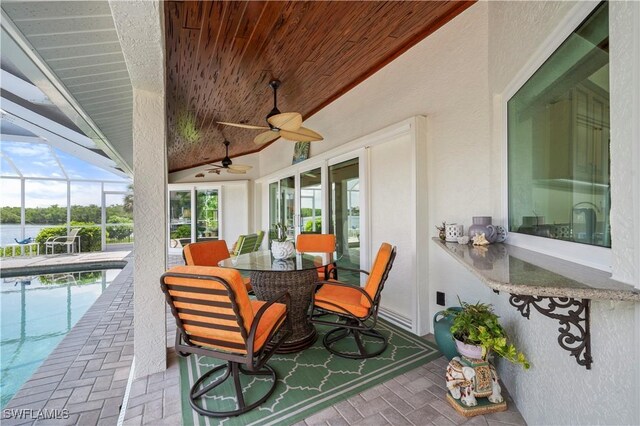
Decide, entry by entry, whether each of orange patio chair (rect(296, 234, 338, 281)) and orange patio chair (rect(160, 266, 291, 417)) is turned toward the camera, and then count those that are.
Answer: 1

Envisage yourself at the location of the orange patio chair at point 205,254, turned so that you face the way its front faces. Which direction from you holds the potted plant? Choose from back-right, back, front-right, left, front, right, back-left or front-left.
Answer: front

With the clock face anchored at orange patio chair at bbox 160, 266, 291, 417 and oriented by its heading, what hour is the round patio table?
The round patio table is roughly at 12 o'clock from the orange patio chair.

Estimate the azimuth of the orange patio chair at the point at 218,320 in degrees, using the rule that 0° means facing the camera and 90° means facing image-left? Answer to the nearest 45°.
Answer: approximately 225°

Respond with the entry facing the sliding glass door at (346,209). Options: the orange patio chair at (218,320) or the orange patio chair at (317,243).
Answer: the orange patio chair at (218,320)

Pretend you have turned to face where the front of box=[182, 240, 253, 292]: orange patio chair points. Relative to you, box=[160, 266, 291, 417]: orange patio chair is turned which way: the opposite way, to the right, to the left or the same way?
to the left

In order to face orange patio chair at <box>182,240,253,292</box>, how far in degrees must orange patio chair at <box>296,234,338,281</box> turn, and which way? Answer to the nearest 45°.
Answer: approximately 45° to its right

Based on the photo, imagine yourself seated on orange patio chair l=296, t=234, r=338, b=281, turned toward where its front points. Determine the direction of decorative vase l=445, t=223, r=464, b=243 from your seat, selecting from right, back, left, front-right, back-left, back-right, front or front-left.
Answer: front-left

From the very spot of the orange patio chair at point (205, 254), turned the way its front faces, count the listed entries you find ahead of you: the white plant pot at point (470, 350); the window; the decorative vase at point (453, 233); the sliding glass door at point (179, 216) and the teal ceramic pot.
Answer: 4

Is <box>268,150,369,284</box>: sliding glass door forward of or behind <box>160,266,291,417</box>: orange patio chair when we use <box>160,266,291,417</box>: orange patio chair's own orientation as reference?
forward

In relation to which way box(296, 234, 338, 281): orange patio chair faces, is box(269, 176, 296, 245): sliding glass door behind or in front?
behind

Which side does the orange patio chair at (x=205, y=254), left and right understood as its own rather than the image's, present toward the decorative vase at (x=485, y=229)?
front

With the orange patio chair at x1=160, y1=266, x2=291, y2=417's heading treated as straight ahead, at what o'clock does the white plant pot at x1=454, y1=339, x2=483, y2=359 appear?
The white plant pot is roughly at 2 o'clock from the orange patio chair.

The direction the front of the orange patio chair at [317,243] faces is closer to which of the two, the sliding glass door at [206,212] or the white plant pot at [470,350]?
the white plant pot

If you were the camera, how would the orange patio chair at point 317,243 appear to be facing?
facing the viewer

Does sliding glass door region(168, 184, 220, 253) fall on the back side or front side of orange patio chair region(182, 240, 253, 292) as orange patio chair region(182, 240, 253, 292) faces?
on the back side

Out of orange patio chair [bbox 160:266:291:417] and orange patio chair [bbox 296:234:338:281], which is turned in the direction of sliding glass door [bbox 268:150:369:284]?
orange patio chair [bbox 160:266:291:417]

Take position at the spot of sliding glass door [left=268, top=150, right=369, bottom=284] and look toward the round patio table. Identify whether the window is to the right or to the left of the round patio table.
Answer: left

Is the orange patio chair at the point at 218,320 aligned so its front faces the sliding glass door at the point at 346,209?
yes

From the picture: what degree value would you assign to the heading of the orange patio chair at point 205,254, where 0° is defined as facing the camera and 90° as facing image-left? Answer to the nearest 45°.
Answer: approximately 315°
